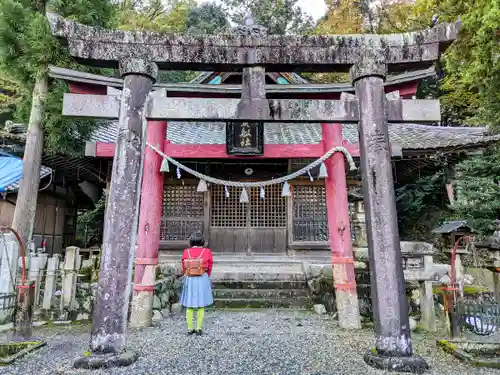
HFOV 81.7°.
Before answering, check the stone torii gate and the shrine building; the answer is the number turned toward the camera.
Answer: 2

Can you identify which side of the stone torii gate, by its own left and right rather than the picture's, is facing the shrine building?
back

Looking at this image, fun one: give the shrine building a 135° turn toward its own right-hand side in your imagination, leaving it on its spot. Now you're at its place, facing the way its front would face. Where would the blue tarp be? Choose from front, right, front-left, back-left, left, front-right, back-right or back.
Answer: front-left

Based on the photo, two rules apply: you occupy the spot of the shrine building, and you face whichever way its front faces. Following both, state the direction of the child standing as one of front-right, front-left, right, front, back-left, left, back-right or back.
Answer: front

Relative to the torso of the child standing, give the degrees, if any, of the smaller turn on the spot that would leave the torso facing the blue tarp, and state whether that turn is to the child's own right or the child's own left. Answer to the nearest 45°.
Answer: approximately 45° to the child's own left

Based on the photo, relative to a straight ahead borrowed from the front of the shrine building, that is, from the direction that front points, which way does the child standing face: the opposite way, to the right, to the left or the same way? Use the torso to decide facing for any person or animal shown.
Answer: the opposite way

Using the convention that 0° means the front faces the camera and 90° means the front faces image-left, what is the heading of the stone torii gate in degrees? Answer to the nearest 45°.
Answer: approximately 0°

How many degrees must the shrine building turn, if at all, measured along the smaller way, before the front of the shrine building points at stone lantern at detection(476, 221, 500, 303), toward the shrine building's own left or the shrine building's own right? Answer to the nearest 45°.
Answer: approximately 45° to the shrine building's own left

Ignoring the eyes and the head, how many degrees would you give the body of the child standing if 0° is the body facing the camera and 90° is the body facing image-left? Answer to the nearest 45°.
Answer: approximately 180°

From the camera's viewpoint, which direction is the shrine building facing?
toward the camera

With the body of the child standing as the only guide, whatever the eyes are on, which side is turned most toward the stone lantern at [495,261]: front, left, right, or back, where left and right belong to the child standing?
right
